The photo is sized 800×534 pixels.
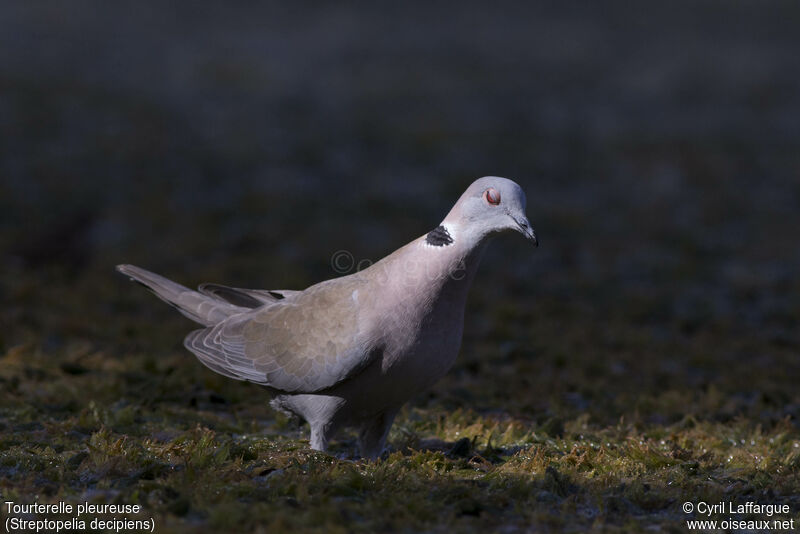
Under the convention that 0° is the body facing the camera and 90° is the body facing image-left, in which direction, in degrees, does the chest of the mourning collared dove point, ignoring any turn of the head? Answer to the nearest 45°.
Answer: approximately 270°
